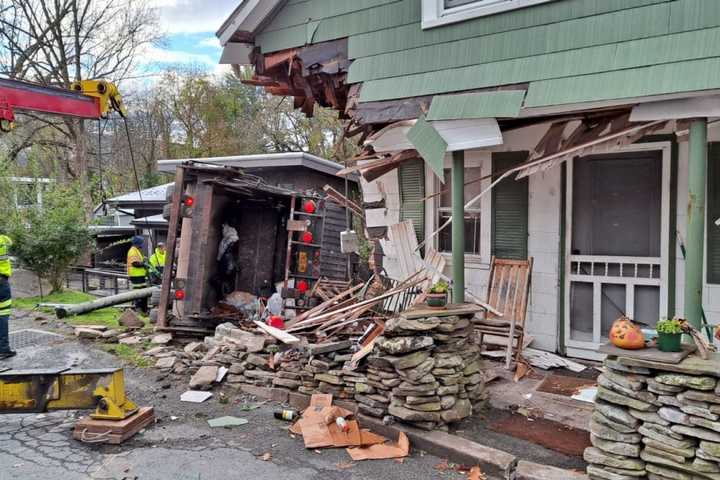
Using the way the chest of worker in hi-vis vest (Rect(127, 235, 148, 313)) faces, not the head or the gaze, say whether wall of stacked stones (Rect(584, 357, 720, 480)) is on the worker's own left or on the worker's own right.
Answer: on the worker's own right

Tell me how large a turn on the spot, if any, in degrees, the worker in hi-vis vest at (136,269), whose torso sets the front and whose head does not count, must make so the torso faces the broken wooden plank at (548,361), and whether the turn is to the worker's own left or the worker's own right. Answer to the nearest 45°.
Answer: approximately 45° to the worker's own right

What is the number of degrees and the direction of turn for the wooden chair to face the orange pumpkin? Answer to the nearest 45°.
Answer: approximately 45° to its left

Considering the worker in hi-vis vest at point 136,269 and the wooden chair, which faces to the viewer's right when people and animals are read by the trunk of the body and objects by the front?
the worker in hi-vis vest

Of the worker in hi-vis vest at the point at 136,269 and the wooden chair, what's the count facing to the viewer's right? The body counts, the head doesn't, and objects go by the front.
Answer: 1

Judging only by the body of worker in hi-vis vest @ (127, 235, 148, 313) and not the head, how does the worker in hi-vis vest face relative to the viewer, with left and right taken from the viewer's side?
facing to the right of the viewer

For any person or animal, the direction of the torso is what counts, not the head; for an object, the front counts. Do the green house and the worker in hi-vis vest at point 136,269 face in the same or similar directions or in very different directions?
very different directions

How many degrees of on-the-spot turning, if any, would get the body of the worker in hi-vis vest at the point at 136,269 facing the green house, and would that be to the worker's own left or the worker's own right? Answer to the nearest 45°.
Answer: approximately 45° to the worker's own right

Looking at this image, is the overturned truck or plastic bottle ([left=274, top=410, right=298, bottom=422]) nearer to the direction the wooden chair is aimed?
the plastic bottle

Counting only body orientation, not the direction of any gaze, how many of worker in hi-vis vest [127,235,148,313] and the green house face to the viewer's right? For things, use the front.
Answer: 1
